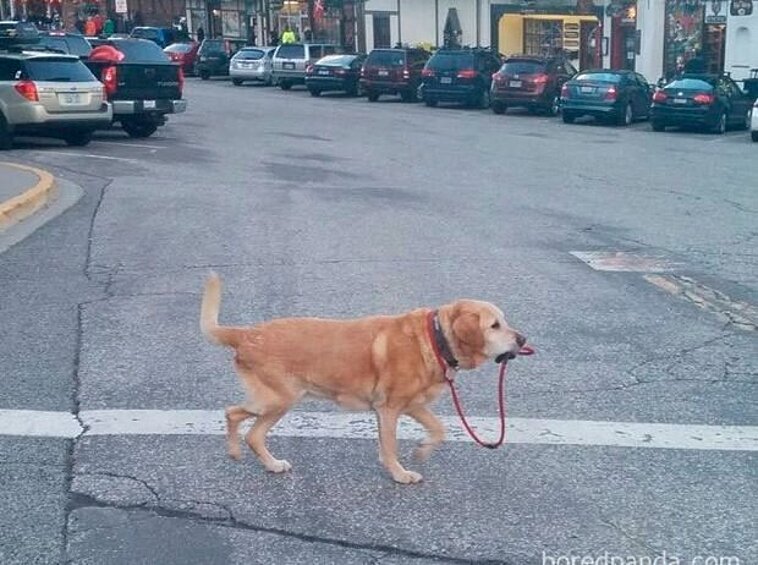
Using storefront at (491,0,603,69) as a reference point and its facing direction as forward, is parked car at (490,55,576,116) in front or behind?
in front

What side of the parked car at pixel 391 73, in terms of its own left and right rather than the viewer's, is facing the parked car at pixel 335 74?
left

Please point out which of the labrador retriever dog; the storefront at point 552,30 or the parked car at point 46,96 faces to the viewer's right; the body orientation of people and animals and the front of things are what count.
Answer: the labrador retriever dog

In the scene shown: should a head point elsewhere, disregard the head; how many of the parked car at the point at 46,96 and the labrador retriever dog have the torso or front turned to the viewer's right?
1

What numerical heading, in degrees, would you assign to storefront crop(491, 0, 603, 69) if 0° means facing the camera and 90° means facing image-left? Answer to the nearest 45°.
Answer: approximately 0°

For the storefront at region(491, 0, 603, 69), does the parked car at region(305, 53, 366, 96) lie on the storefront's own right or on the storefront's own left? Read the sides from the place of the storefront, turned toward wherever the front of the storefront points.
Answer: on the storefront's own right

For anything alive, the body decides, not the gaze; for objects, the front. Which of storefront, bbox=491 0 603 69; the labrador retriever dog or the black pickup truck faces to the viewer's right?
the labrador retriever dog

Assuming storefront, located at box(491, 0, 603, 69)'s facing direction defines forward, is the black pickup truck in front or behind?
in front

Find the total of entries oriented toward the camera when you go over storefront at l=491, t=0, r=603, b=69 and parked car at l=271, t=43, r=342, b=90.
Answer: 1

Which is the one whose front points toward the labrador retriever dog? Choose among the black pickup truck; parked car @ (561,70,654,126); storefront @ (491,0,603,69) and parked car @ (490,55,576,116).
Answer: the storefront

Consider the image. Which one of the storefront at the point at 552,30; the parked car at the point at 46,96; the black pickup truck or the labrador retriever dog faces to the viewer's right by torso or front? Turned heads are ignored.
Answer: the labrador retriever dog

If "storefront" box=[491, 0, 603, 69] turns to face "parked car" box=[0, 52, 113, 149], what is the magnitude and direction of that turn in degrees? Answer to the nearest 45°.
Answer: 0° — it already faces it

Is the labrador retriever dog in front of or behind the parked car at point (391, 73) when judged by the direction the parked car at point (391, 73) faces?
behind

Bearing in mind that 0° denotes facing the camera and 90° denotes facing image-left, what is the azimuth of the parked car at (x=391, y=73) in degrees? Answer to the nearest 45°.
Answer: approximately 225°

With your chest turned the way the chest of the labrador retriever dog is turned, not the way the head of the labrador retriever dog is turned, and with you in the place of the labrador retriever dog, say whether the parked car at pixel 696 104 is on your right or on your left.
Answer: on your left

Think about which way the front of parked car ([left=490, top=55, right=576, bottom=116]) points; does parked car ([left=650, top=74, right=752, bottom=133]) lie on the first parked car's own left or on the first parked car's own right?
on the first parked car's own right
